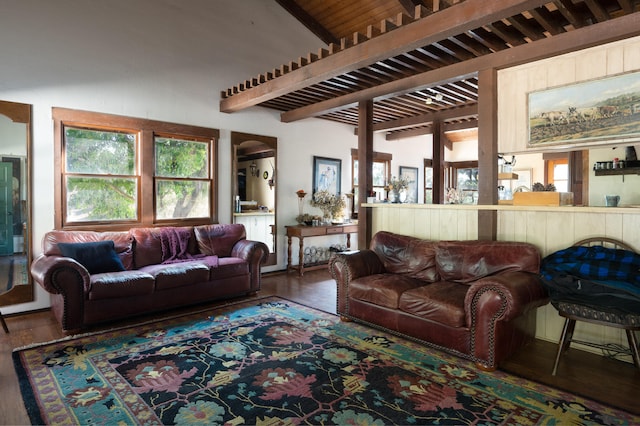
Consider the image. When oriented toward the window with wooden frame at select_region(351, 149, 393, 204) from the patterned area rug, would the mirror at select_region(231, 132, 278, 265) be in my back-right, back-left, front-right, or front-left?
front-left

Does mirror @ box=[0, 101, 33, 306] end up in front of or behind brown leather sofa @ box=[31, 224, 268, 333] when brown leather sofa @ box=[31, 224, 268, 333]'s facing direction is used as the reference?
behind

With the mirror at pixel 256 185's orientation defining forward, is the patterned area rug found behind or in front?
in front

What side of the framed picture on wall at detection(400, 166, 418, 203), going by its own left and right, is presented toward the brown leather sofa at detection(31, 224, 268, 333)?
right

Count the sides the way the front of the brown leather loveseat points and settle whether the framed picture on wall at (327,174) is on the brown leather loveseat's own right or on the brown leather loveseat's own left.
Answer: on the brown leather loveseat's own right

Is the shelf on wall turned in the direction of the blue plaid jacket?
yes

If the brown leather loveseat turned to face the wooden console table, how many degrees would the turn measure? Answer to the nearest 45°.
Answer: approximately 90° to its right

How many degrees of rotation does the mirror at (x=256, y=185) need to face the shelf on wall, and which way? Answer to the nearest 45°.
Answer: approximately 45° to its left

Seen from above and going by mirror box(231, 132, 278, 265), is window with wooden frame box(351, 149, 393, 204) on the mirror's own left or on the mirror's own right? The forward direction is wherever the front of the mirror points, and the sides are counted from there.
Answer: on the mirror's own left

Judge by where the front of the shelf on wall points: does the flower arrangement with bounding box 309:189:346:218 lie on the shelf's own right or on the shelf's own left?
on the shelf's own right

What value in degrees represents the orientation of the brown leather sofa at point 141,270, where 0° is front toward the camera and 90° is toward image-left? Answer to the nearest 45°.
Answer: approximately 315°

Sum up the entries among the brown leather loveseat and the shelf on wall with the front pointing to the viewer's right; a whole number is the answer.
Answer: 0

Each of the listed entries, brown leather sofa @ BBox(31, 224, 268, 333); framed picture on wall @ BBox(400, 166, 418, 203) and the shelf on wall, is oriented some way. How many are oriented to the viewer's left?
0

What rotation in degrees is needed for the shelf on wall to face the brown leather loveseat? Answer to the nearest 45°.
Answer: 0° — it already faces it

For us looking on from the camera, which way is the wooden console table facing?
facing the viewer and to the right of the viewer

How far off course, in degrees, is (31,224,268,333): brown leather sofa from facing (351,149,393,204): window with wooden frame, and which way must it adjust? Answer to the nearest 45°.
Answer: approximately 90° to its left
